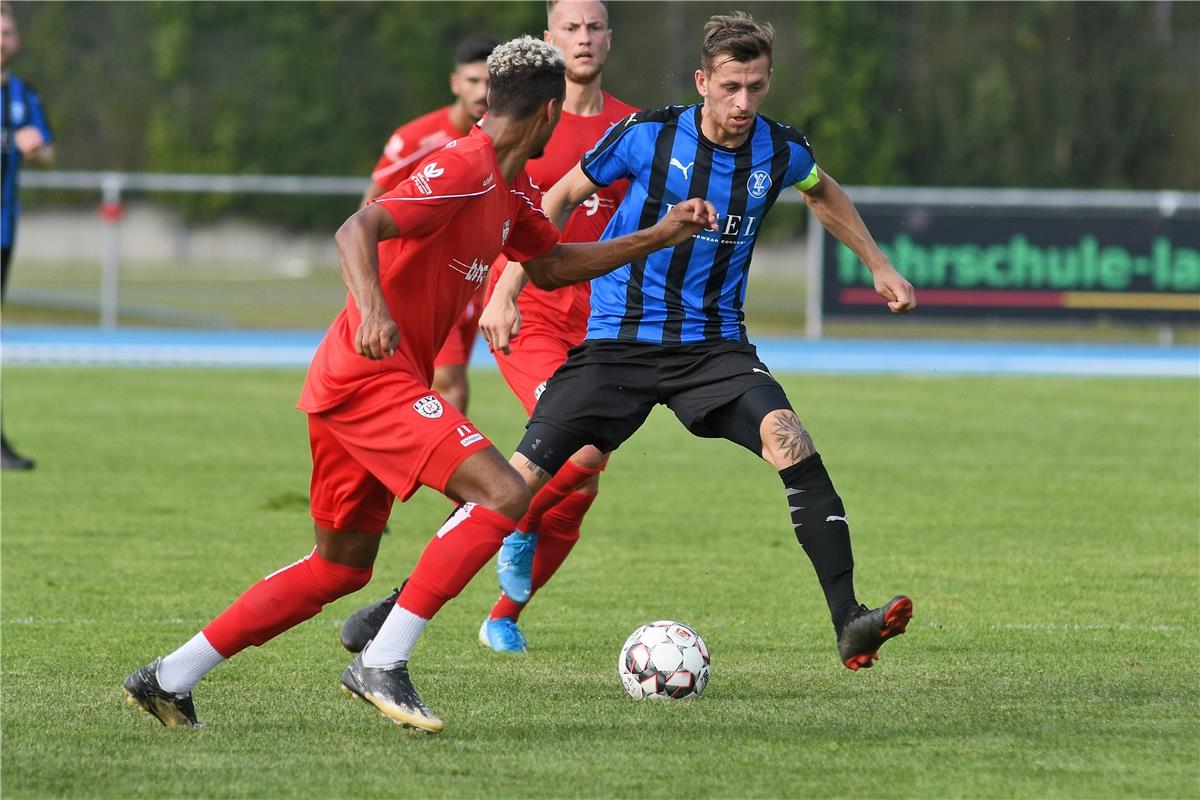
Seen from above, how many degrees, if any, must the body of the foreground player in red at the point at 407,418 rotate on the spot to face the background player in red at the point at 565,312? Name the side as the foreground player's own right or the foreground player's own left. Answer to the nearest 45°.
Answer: approximately 90° to the foreground player's own left

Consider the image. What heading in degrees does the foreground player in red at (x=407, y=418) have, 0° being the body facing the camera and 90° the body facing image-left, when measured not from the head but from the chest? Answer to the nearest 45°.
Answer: approximately 270°

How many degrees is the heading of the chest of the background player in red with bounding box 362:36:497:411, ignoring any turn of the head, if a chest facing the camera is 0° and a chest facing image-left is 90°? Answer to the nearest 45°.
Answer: approximately 315°

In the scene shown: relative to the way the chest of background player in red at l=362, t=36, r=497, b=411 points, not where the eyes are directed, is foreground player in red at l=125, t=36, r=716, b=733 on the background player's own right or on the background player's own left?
on the background player's own right

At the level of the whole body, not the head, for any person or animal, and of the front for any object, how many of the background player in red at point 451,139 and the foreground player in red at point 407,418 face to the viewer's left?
0

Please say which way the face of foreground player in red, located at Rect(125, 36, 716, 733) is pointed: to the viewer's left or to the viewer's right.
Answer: to the viewer's right

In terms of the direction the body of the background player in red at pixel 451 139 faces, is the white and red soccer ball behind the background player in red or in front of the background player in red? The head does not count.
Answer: in front

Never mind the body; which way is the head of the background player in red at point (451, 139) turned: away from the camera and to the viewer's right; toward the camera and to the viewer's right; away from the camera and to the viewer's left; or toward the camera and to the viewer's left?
toward the camera and to the viewer's right

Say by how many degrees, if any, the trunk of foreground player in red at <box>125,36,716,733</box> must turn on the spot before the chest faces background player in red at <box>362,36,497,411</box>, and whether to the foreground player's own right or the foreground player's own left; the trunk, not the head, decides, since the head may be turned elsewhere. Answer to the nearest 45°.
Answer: approximately 90° to the foreground player's own left
